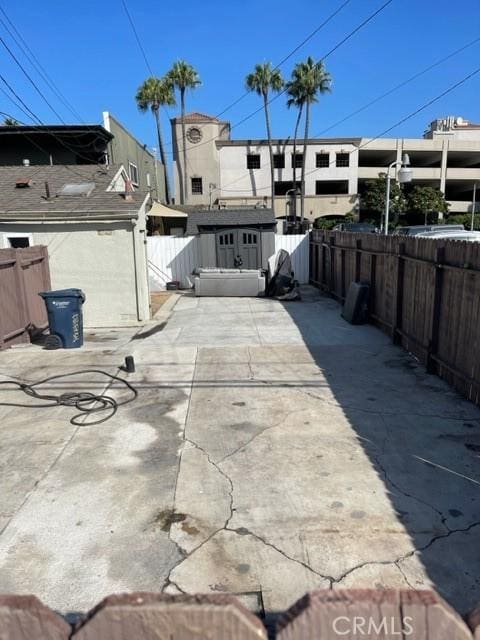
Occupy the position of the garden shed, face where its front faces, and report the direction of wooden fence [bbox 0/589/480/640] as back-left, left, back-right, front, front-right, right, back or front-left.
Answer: front

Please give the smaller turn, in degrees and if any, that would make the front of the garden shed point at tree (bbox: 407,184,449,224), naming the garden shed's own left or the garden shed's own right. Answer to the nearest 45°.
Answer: approximately 135° to the garden shed's own left

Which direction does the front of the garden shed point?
toward the camera

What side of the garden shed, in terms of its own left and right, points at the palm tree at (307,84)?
back

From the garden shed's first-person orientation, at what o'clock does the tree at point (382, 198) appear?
The tree is roughly at 7 o'clock from the garden shed.

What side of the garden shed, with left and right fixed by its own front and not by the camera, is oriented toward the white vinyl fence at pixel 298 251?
left
